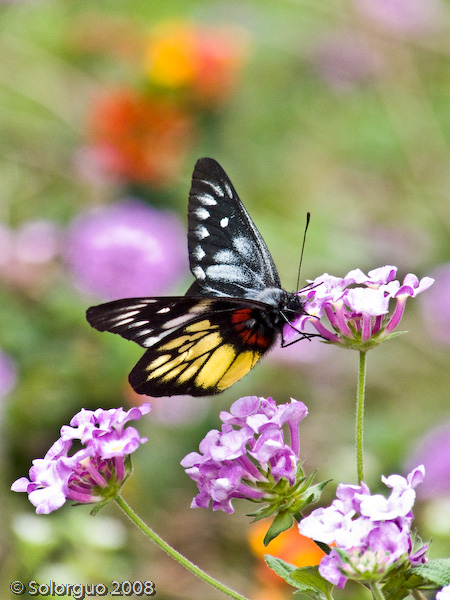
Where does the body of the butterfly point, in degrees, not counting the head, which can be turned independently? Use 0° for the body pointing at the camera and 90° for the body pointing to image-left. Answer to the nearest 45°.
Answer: approximately 270°

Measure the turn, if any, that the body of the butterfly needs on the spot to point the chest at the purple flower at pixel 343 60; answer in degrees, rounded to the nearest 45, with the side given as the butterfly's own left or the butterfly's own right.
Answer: approximately 90° to the butterfly's own left

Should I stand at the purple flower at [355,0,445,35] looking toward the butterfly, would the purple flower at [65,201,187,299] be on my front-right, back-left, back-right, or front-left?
front-right

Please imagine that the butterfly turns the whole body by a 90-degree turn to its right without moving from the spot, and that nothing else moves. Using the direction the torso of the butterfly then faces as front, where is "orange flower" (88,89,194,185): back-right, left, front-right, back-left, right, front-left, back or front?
back

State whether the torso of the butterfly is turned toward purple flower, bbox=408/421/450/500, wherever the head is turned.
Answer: no

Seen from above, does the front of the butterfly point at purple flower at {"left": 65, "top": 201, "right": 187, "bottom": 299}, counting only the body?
no

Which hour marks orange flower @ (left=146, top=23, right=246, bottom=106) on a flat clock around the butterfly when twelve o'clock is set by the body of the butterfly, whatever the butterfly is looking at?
The orange flower is roughly at 9 o'clock from the butterfly.

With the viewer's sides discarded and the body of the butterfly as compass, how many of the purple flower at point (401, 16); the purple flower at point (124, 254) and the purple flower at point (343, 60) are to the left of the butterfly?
3

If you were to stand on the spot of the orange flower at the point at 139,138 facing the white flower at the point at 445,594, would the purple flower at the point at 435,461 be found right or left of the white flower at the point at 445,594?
left
